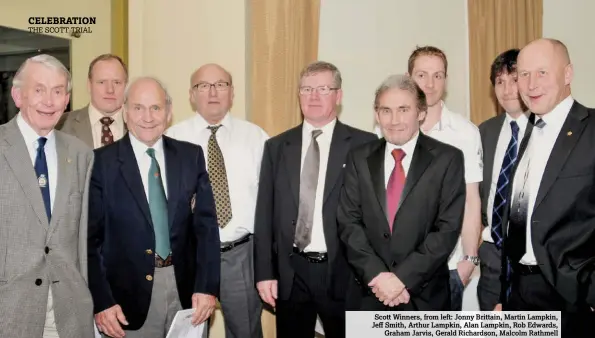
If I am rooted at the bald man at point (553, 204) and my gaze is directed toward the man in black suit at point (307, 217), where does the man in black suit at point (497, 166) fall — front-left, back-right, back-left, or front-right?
front-right

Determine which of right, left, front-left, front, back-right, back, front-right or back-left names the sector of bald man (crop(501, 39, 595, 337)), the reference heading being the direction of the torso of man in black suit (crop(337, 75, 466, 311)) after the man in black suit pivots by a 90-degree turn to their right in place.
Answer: back

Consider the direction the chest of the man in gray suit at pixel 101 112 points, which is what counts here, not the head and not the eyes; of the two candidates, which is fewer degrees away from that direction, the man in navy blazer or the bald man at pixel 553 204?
the man in navy blazer

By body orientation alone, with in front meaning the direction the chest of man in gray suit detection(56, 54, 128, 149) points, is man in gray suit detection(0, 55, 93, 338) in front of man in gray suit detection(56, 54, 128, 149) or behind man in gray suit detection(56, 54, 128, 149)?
in front

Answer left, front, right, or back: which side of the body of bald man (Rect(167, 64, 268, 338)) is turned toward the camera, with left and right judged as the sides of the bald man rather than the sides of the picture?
front

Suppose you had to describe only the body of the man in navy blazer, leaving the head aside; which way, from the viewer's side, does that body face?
toward the camera

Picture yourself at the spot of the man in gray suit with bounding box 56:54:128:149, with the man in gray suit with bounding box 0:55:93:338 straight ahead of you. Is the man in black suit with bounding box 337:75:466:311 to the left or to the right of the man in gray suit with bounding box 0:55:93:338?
left

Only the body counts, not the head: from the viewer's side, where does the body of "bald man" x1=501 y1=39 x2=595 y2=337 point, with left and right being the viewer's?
facing the viewer and to the left of the viewer

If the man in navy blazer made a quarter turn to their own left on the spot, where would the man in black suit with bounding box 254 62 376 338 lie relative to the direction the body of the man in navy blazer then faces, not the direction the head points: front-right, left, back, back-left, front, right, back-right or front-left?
front

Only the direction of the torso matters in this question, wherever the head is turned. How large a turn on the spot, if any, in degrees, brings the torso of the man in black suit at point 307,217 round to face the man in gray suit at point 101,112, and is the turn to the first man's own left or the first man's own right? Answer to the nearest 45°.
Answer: approximately 90° to the first man's own right

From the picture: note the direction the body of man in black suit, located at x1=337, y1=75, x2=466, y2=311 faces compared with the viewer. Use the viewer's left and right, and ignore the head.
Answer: facing the viewer

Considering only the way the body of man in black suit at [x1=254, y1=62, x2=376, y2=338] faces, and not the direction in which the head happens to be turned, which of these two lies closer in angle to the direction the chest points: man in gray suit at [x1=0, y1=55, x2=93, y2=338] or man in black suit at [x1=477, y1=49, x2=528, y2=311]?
the man in gray suit
